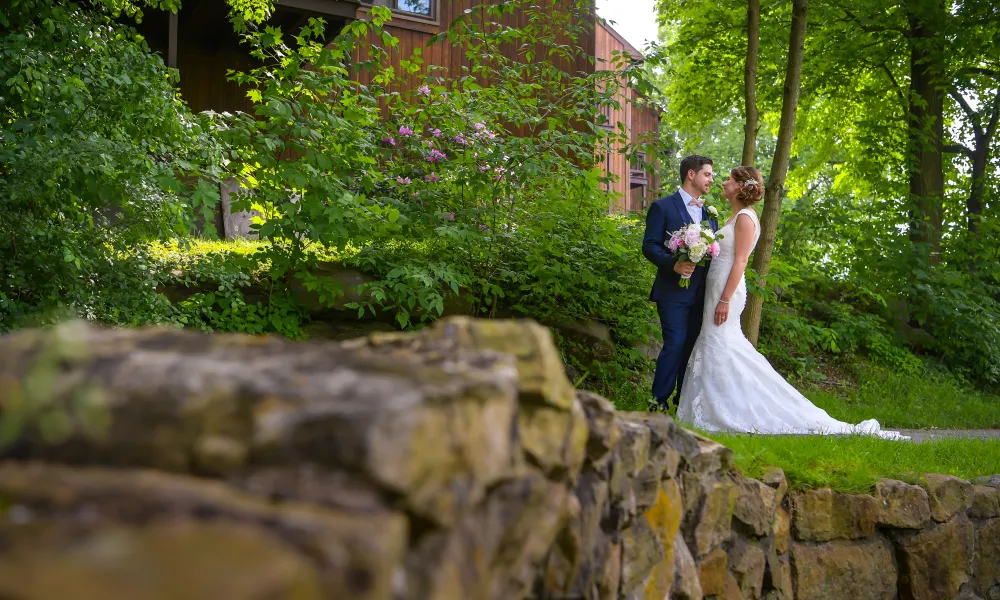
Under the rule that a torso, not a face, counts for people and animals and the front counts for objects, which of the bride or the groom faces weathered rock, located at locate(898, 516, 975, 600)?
the groom

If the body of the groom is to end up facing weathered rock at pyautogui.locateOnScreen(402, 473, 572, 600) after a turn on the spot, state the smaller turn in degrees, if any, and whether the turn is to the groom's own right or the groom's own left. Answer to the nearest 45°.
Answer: approximately 45° to the groom's own right

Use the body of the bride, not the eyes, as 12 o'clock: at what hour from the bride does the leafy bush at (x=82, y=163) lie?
The leafy bush is roughly at 11 o'clock from the bride.

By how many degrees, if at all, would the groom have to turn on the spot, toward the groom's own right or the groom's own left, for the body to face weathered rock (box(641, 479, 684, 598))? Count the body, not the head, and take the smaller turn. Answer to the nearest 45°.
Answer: approximately 45° to the groom's own right

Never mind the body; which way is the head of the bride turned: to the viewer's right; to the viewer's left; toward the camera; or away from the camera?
to the viewer's left

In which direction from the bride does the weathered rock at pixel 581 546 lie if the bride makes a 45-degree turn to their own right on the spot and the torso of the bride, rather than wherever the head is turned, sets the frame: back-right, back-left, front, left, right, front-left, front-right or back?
back-left

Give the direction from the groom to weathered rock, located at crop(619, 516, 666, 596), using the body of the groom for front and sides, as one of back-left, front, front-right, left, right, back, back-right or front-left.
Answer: front-right

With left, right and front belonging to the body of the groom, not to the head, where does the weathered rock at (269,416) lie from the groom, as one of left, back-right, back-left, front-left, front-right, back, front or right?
front-right

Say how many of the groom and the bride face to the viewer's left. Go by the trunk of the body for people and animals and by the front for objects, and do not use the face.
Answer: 1

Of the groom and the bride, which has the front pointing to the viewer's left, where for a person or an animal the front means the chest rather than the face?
the bride

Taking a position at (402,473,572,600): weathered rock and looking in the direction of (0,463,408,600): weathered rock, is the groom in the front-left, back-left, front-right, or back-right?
back-right

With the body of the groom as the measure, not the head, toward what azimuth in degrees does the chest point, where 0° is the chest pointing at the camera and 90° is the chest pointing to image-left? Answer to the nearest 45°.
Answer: approximately 315°

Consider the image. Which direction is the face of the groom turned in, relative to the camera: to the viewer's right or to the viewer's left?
to the viewer's right

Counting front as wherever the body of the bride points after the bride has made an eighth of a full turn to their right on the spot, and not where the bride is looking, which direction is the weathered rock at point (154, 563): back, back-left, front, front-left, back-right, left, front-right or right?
back-left

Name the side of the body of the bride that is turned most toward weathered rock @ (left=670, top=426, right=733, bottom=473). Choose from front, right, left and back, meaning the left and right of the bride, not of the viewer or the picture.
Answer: left

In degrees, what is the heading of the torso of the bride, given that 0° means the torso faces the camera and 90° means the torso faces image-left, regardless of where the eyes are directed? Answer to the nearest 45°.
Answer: approximately 90°
